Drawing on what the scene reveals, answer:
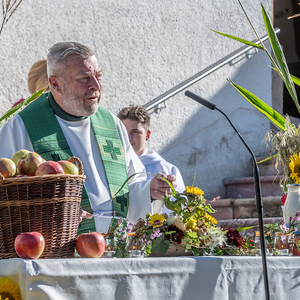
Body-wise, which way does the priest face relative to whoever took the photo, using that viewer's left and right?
facing the viewer and to the right of the viewer

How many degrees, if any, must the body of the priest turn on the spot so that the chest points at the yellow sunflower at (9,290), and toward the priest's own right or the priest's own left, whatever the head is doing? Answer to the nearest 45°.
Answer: approximately 45° to the priest's own right

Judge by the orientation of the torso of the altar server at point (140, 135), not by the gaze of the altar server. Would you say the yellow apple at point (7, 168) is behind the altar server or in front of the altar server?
in front

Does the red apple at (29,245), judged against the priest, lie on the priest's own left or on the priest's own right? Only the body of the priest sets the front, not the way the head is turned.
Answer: on the priest's own right

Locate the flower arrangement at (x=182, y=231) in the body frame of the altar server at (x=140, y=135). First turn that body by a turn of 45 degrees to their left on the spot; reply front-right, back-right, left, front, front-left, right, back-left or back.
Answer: front

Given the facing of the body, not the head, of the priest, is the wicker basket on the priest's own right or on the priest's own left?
on the priest's own right

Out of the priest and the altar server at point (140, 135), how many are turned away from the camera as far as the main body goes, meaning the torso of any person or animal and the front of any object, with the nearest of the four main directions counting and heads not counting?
0

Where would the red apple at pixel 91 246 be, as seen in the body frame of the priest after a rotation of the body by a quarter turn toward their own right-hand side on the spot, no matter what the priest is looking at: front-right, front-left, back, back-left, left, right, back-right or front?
front-left

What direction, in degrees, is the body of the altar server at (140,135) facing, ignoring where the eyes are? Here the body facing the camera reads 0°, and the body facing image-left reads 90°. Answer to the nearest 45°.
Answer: approximately 45°

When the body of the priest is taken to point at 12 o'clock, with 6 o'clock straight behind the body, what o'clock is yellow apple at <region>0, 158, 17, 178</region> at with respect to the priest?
The yellow apple is roughly at 2 o'clock from the priest.

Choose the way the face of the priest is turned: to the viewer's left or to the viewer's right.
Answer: to the viewer's right

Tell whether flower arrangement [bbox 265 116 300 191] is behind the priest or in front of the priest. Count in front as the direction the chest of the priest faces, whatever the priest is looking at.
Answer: in front
